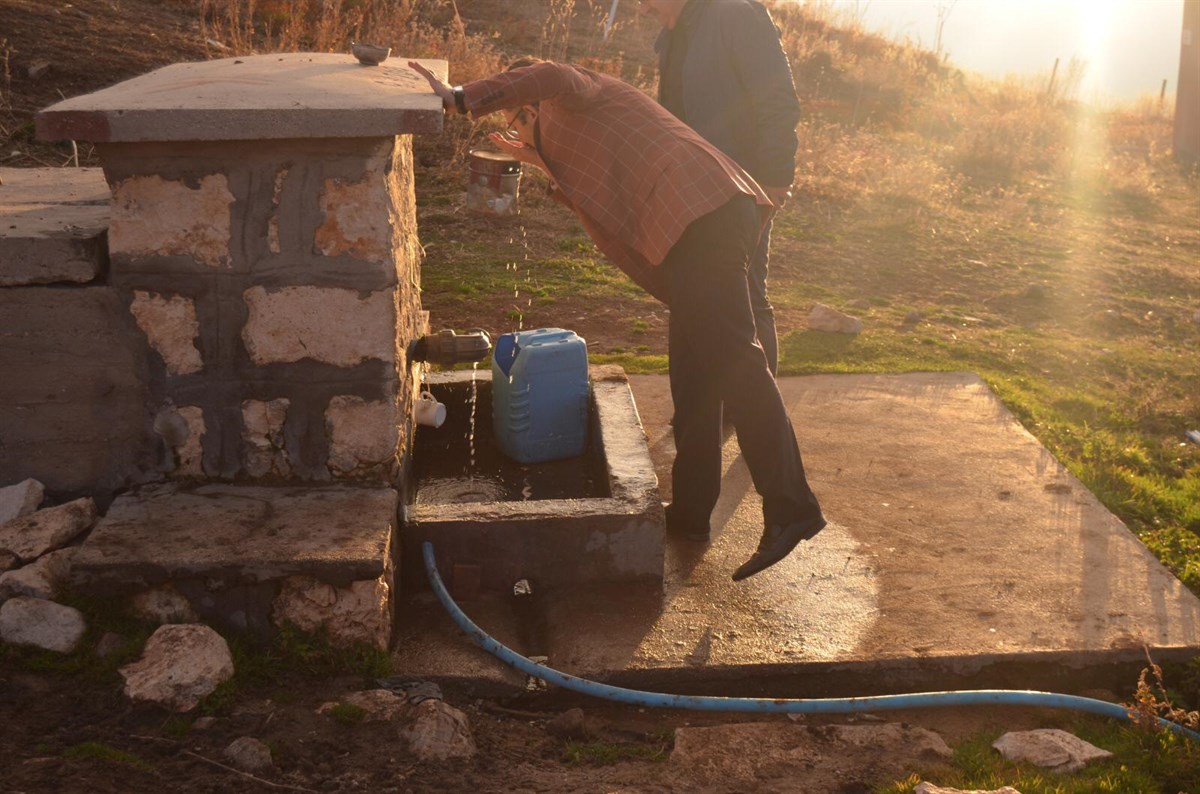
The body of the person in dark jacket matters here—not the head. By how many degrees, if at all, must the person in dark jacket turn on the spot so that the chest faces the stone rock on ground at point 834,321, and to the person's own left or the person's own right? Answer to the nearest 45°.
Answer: approximately 135° to the person's own right

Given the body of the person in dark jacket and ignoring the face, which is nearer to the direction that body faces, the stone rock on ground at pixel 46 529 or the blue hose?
the stone rock on ground

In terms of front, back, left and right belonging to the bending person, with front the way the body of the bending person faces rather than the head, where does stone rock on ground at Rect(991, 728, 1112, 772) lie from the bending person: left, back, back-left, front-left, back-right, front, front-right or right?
back-left

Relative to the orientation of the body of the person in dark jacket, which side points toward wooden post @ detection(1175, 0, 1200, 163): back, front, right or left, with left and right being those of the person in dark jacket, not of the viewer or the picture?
back

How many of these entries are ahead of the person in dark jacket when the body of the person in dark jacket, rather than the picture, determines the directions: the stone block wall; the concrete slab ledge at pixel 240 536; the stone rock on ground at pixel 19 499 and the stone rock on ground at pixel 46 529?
4

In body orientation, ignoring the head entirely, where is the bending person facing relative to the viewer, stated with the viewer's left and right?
facing to the left of the viewer

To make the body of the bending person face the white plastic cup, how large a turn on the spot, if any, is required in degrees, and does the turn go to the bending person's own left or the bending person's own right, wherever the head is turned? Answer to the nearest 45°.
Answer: approximately 45° to the bending person's own right

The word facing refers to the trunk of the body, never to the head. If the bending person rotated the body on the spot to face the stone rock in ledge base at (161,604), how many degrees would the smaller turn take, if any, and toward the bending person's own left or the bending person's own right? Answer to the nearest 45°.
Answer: approximately 45° to the bending person's own left

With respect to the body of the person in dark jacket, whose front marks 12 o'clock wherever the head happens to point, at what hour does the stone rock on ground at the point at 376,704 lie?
The stone rock on ground is roughly at 11 o'clock from the person in dark jacket.

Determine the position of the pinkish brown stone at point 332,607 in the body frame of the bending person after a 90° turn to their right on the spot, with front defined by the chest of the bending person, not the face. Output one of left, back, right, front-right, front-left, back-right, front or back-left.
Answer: back-left

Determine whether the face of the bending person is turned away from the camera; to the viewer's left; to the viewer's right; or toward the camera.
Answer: to the viewer's left

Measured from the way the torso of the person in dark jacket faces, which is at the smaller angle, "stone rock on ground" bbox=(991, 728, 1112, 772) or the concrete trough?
the concrete trough
